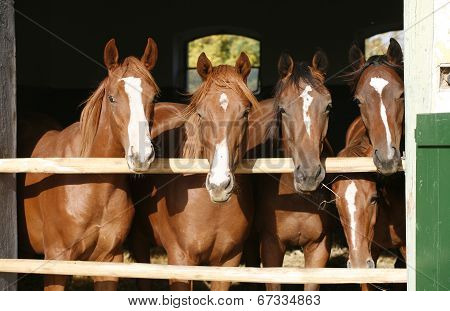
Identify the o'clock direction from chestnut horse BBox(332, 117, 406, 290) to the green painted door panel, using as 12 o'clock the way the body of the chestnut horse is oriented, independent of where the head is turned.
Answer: The green painted door panel is roughly at 10 o'clock from the chestnut horse.

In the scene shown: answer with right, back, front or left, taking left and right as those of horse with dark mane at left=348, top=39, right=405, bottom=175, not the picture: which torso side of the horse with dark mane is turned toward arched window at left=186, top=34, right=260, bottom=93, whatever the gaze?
back

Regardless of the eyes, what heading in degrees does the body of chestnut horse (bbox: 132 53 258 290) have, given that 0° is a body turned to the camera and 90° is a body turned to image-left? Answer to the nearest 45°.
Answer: approximately 0°

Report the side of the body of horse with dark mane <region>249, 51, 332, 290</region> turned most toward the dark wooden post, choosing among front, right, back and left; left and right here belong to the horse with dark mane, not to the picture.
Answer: right

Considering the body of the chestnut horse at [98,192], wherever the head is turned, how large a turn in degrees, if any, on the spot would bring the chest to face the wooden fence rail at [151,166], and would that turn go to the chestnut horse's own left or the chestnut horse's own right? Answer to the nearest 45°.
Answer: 0° — it already faces it

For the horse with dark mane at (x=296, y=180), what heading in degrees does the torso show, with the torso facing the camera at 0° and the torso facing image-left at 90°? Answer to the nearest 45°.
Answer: approximately 0°

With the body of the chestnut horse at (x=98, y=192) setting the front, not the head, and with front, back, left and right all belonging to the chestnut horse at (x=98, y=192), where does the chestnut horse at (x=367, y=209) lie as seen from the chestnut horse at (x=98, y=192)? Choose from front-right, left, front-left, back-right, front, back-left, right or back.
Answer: front-left

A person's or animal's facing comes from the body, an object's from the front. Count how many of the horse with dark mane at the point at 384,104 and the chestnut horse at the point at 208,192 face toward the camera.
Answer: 2

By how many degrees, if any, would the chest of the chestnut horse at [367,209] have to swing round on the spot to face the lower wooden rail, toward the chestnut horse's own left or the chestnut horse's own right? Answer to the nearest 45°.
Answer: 0° — it already faces it

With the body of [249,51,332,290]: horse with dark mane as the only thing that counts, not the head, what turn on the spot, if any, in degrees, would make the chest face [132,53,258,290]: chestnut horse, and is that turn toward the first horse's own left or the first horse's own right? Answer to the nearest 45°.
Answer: approximately 45° to the first horse's own right
